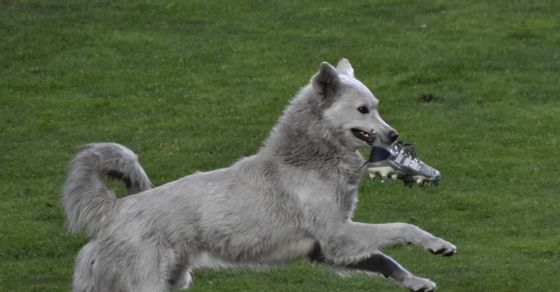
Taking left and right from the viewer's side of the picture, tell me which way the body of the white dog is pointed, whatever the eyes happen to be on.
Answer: facing to the right of the viewer
